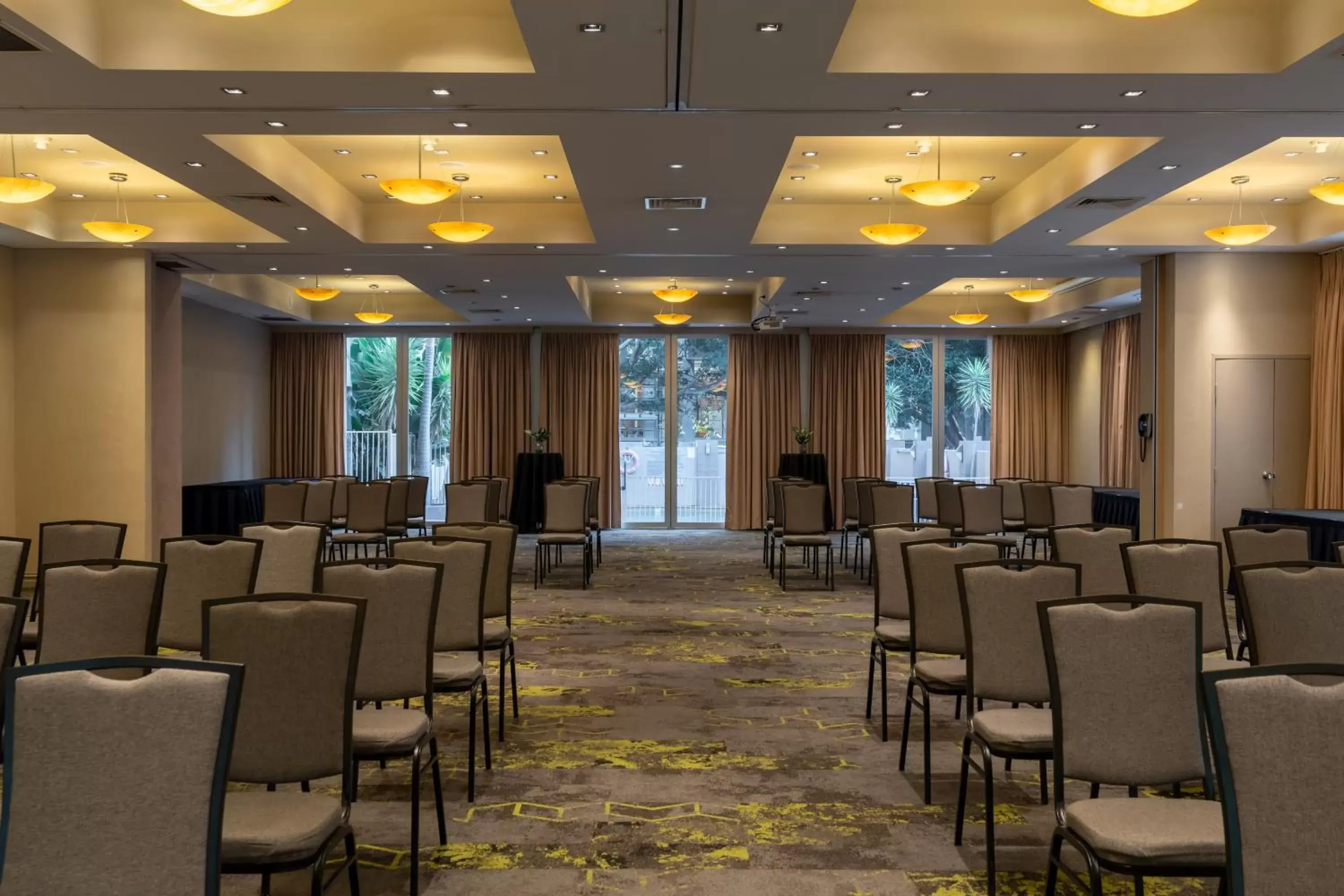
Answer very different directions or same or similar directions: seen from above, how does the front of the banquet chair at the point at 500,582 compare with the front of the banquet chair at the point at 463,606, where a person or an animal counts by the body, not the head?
same or similar directions

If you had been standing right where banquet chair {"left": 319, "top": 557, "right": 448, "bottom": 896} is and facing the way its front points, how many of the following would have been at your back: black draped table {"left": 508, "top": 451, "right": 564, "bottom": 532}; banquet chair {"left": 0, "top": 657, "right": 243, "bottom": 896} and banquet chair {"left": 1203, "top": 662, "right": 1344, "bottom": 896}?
1

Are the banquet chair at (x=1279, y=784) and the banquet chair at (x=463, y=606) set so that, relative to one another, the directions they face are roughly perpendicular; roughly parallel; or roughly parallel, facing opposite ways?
roughly parallel
